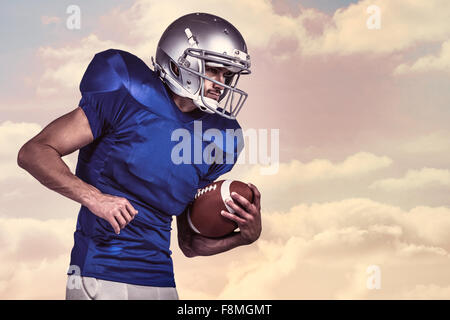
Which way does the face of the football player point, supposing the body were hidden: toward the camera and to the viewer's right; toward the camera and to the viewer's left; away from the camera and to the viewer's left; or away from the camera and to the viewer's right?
toward the camera and to the viewer's right

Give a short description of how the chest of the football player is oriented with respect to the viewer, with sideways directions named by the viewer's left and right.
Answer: facing the viewer and to the right of the viewer
